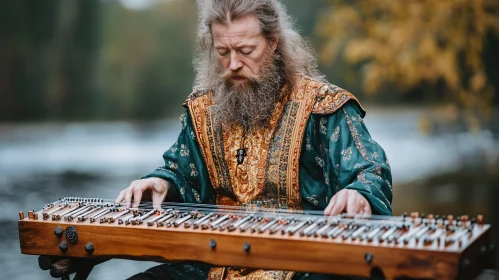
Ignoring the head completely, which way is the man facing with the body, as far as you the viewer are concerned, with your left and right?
facing the viewer and to the left of the viewer
